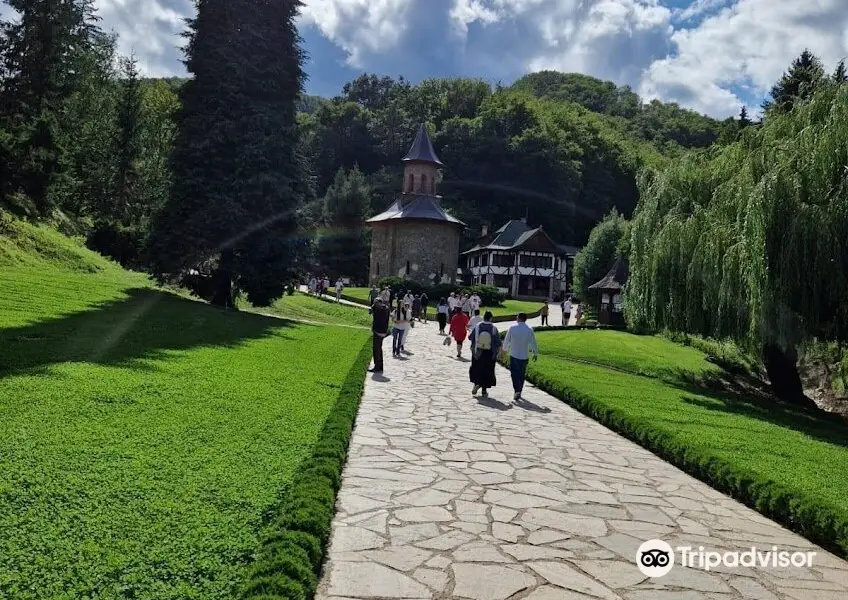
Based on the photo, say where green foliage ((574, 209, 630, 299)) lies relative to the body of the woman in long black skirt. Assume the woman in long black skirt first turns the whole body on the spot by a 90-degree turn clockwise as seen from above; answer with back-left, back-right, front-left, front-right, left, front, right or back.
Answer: left

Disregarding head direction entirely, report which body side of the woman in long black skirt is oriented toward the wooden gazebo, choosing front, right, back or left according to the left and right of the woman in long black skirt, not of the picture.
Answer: front

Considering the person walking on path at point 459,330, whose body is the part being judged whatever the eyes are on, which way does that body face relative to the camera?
away from the camera

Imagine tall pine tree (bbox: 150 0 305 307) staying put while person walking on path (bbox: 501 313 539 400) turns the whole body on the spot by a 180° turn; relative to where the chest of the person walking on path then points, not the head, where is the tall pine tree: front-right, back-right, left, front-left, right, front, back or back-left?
back-right

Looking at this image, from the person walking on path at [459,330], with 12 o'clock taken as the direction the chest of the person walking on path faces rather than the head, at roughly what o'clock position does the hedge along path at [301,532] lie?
The hedge along path is roughly at 6 o'clock from the person walking on path.

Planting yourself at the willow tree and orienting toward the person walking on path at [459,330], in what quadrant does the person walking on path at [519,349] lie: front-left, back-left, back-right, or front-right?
front-left

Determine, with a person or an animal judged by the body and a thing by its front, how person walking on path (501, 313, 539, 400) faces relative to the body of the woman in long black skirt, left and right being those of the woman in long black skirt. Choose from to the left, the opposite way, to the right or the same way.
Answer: the same way

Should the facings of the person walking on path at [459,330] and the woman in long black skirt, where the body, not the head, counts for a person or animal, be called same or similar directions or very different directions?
same or similar directions

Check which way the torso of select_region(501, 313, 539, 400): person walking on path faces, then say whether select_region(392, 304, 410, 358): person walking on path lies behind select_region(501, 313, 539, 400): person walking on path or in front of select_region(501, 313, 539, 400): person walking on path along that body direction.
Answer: in front

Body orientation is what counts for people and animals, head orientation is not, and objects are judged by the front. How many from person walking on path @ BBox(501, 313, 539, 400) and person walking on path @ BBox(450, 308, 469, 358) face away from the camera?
2

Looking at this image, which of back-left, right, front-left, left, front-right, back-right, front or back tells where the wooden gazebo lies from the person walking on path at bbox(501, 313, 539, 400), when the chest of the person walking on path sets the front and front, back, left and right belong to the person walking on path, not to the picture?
front

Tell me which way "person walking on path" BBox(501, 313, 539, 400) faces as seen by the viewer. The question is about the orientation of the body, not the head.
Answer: away from the camera

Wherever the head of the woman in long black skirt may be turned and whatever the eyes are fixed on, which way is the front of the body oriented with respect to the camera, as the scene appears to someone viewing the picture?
away from the camera

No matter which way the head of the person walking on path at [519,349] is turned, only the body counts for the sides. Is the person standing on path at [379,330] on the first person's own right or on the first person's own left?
on the first person's own left

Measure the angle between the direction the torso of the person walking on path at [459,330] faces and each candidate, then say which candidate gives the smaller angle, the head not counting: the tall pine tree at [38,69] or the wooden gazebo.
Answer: the wooden gazebo
